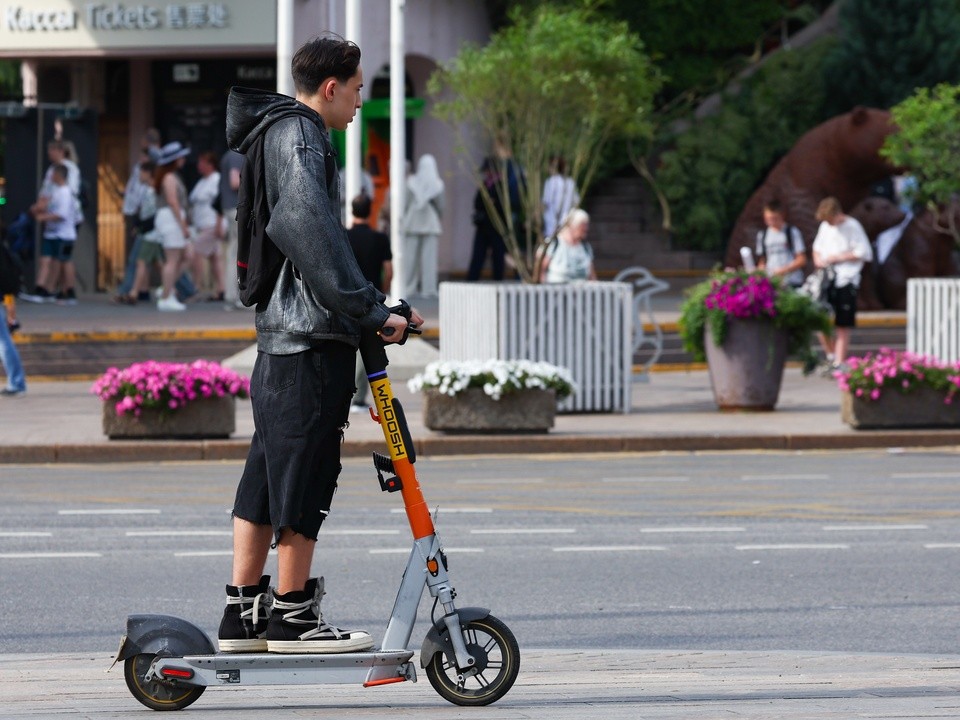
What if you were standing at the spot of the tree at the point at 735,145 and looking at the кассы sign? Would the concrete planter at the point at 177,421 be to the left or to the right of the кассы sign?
left

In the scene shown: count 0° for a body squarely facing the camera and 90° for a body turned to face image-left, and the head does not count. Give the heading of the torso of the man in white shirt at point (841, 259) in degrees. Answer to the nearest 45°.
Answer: approximately 45°

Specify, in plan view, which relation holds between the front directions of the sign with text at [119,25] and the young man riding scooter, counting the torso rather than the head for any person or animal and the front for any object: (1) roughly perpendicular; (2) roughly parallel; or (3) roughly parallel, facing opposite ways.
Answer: roughly perpendicular

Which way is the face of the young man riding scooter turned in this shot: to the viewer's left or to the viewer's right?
to the viewer's right

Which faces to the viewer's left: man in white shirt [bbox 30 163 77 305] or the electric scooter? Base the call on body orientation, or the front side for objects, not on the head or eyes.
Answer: the man in white shirt

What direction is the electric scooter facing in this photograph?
to the viewer's right

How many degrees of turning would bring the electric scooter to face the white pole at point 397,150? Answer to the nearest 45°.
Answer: approximately 90° to its left

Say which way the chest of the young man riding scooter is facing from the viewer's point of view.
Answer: to the viewer's right

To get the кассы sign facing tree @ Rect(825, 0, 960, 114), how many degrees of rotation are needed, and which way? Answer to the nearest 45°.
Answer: approximately 90° to its left

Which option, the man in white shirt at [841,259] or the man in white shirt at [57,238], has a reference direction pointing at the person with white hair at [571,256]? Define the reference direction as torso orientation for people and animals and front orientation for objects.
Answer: the man in white shirt at [841,259]

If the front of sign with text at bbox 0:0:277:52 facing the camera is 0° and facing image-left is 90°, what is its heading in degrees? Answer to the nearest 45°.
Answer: approximately 0°
